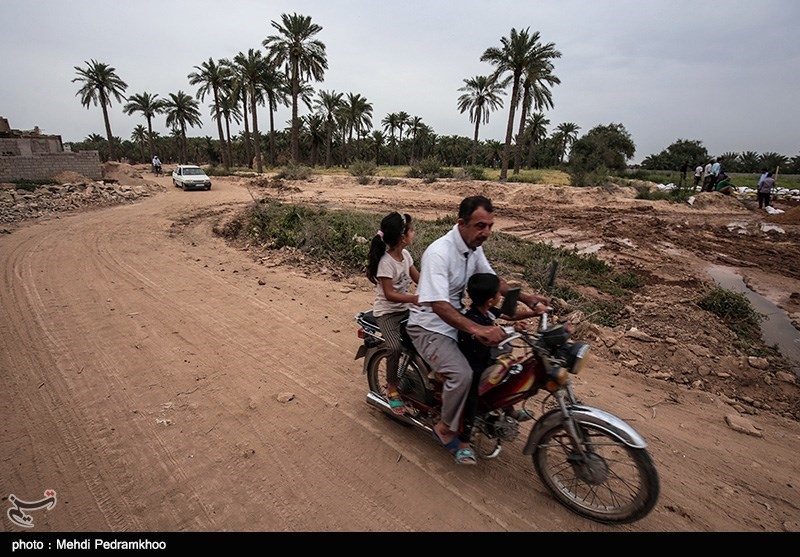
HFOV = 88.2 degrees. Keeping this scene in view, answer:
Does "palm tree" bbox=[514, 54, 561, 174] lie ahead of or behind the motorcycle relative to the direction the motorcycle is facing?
behind

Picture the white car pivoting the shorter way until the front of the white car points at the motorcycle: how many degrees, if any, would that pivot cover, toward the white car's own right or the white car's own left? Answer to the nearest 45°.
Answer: approximately 45° to the white car's own right

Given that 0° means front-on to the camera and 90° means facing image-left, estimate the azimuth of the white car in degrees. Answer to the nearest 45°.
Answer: approximately 315°

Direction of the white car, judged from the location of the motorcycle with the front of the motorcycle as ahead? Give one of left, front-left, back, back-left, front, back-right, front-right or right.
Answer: back

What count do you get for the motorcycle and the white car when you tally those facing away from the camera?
0

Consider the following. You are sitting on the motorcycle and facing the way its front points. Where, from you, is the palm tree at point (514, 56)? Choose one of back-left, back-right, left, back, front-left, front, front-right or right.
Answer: back-left

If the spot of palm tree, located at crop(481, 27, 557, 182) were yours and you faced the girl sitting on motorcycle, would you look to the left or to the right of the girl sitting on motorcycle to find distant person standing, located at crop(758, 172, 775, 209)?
left

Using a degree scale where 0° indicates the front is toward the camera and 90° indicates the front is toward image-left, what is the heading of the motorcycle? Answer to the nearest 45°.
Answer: approximately 315°

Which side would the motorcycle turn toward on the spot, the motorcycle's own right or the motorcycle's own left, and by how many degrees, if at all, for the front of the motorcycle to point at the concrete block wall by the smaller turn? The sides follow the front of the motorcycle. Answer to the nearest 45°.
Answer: approximately 180°

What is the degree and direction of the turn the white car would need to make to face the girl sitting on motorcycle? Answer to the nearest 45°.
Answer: approximately 45° to its right
